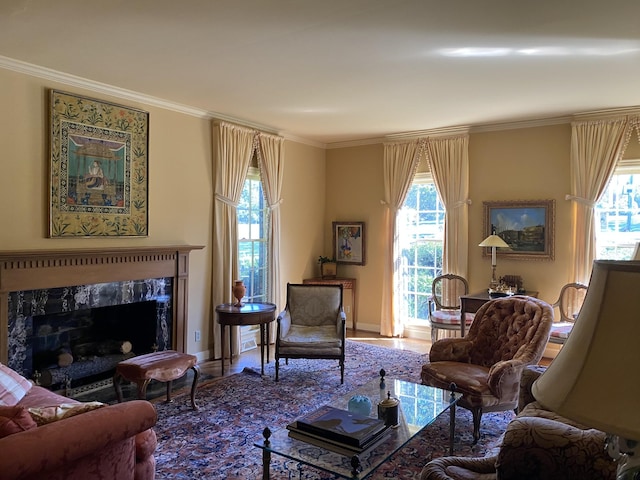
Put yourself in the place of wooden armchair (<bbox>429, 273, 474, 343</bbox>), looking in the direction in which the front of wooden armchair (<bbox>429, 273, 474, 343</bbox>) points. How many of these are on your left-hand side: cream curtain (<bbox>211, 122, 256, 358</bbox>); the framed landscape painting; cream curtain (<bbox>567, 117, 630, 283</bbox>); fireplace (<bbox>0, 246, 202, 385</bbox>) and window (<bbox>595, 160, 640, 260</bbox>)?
3

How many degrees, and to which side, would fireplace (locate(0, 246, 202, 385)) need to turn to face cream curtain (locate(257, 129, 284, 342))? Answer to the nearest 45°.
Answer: approximately 90° to its left

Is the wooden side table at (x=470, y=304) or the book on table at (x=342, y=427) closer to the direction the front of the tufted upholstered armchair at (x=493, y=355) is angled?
the book on table

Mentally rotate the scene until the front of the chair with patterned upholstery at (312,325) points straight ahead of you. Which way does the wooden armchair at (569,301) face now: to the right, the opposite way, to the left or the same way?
to the right

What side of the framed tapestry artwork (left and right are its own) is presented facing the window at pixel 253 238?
left

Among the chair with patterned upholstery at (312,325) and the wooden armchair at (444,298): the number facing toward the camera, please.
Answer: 2

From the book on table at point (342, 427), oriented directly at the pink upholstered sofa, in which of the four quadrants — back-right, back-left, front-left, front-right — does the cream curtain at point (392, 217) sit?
back-right

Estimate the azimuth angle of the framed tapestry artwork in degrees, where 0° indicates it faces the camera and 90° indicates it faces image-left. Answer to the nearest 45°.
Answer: approximately 315°

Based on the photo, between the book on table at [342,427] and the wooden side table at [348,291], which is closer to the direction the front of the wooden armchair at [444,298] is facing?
the book on table

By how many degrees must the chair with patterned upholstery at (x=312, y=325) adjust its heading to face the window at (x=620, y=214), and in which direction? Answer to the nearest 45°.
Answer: approximately 90° to its left

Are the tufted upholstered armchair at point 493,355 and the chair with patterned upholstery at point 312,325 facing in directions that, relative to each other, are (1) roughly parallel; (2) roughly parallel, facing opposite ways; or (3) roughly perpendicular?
roughly perpendicular

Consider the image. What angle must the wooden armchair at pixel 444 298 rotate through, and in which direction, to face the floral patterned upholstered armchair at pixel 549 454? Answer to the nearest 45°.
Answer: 0° — it already faces it
